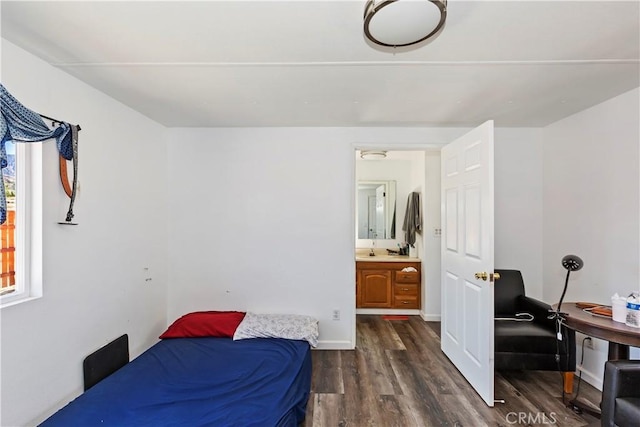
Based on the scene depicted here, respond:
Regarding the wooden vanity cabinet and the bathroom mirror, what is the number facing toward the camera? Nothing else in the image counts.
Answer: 2

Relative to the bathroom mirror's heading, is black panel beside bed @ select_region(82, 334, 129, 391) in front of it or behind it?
in front

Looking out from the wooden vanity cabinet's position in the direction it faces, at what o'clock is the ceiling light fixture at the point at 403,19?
The ceiling light fixture is roughly at 12 o'clock from the wooden vanity cabinet.

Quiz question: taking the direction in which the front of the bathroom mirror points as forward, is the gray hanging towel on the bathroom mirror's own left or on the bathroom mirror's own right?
on the bathroom mirror's own left

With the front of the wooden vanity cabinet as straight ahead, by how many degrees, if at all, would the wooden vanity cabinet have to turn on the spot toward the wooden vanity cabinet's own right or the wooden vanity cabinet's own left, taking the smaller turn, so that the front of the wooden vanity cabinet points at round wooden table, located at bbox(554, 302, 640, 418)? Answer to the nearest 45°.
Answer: approximately 45° to the wooden vanity cabinet's own left

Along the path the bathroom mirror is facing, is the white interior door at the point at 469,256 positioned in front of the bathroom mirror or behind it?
in front

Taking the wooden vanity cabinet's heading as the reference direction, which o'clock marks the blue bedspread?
The blue bedspread is roughly at 1 o'clock from the wooden vanity cabinet.

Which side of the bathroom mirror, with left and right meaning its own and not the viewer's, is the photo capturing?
front

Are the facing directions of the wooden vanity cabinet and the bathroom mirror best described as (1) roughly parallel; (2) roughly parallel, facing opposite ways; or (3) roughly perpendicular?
roughly parallel

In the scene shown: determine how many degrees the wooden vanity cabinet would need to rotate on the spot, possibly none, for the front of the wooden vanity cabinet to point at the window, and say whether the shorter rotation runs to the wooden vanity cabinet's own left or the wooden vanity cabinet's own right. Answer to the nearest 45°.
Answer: approximately 45° to the wooden vanity cabinet's own right

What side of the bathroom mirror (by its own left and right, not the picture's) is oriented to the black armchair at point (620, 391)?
front

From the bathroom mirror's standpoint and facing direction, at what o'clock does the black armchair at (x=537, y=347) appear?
The black armchair is roughly at 11 o'clock from the bathroom mirror.

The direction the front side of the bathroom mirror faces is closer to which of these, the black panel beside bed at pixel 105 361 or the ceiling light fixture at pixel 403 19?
the ceiling light fixture
